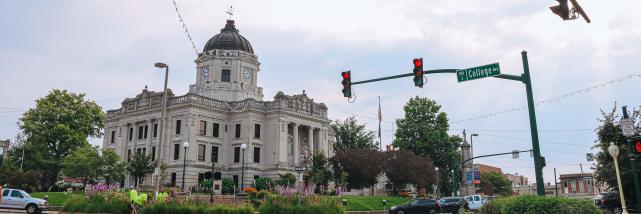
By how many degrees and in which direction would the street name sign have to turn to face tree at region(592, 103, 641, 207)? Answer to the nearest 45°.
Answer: approximately 135° to its left

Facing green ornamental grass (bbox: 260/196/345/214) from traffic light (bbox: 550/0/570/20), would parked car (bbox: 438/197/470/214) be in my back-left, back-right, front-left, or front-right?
front-right

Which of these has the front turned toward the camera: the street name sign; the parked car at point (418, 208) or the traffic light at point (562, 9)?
the street name sign

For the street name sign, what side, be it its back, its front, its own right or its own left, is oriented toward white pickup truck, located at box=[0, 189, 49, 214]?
right

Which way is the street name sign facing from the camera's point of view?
toward the camera

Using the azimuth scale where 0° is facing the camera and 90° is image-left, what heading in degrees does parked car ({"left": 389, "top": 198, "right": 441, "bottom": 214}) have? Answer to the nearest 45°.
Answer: approximately 90°

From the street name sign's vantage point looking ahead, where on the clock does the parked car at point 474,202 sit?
The parked car is roughly at 6 o'clock from the street name sign.

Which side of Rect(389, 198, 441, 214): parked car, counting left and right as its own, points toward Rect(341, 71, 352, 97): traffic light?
left
